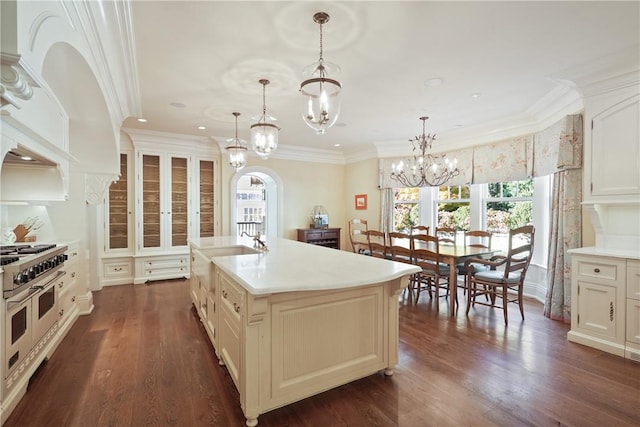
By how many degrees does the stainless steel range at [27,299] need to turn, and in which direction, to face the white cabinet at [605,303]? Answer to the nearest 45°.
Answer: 0° — it already faces it

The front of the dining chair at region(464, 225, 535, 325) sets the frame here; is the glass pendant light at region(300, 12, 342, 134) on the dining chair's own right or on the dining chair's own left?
on the dining chair's own left

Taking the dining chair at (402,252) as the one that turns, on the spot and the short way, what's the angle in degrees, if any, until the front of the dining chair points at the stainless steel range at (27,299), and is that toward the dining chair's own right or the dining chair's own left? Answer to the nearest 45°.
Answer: approximately 180°

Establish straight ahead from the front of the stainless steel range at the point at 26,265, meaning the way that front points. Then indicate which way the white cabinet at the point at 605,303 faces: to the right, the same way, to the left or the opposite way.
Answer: the opposite way

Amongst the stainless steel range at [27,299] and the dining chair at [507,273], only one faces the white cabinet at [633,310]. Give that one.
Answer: the stainless steel range

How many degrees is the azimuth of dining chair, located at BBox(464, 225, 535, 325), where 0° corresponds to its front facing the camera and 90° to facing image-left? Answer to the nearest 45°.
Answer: approximately 135°

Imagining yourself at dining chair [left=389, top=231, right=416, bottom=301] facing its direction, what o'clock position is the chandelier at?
The chandelier is roughly at 11 o'clock from the dining chair.

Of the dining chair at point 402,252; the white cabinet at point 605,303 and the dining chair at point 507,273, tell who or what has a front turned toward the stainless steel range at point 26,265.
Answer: the white cabinet

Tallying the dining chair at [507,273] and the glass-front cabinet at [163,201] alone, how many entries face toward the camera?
1
